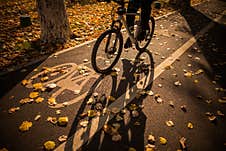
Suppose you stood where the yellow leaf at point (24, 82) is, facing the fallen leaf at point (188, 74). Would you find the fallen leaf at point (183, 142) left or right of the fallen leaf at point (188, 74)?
right

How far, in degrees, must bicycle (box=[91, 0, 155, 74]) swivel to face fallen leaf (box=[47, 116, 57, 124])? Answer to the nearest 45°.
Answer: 0° — it already faces it

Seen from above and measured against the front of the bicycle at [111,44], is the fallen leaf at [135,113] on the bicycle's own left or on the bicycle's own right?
on the bicycle's own left

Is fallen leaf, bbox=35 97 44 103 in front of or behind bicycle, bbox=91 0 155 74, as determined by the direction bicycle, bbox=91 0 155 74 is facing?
in front

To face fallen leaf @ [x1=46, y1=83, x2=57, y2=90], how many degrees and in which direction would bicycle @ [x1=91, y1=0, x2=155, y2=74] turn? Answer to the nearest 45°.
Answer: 0° — it already faces it

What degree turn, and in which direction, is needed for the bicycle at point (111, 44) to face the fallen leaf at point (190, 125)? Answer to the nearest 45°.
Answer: approximately 90° to its left

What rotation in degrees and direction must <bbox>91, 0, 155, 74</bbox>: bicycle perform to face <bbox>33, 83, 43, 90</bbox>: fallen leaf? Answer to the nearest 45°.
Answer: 0° — it already faces it

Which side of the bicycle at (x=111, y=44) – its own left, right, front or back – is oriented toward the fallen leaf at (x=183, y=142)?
left

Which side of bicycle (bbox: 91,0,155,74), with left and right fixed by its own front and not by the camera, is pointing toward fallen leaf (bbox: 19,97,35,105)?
front

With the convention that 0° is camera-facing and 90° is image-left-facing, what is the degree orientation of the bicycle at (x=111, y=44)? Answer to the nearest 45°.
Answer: approximately 45°

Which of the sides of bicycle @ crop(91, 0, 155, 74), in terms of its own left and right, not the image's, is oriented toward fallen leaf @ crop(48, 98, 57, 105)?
front
